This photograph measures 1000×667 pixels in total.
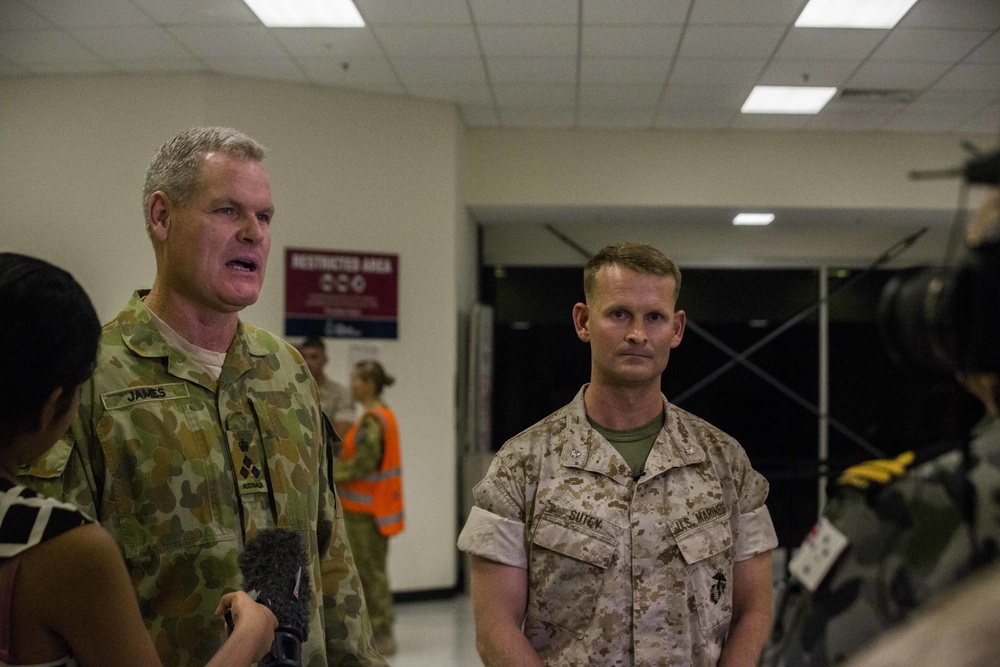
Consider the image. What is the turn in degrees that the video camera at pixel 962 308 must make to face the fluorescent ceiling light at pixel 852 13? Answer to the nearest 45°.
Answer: approximately 90° to its right

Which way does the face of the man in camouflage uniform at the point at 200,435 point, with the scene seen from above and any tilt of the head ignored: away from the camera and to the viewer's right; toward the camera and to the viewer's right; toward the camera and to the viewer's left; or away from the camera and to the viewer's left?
toward the camera and to the viewer's right

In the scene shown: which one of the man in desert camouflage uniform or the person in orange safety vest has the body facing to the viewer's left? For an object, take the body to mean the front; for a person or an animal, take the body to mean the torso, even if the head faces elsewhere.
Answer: the person in orange safety vest

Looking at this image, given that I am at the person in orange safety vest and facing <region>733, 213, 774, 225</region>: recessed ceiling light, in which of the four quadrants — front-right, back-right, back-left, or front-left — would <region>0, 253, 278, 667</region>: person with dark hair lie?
back-right

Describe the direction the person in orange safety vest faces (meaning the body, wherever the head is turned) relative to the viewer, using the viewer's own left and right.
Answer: facing to the left of the viewer

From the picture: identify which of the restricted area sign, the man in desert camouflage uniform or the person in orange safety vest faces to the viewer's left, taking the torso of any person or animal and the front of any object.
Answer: the person in orange safety vest

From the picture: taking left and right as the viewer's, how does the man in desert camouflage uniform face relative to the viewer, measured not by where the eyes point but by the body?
facing the viewer

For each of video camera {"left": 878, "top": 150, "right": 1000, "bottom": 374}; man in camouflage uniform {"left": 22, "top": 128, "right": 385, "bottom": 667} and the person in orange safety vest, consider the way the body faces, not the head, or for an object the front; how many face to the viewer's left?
2

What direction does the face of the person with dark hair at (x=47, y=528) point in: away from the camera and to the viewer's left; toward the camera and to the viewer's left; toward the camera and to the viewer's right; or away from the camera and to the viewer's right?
away from the camera and to the viewer's right

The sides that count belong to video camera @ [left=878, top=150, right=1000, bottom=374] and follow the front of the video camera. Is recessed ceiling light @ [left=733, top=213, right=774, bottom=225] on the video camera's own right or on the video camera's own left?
on the video camera's own right

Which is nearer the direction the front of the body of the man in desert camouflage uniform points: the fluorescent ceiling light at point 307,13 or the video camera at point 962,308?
the video camera

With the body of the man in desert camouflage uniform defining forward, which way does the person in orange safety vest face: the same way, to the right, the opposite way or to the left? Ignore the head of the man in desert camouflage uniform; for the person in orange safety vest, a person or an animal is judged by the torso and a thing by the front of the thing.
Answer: to the right

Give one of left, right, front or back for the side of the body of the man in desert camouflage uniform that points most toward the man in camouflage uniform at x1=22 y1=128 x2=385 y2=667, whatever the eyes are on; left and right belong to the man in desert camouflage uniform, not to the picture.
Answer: right

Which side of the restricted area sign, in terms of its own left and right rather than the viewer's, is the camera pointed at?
front

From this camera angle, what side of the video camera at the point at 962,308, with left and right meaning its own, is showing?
left

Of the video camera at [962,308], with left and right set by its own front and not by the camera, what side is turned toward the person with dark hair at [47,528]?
front

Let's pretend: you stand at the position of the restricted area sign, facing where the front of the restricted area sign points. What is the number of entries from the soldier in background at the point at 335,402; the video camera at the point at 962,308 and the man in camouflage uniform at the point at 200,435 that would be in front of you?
3
